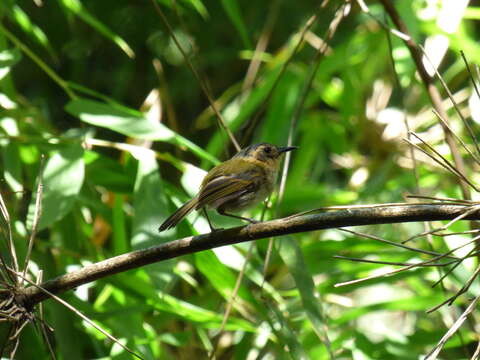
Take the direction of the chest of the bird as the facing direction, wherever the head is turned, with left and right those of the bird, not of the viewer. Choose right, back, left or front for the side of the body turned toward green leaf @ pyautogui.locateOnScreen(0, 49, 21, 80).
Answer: back

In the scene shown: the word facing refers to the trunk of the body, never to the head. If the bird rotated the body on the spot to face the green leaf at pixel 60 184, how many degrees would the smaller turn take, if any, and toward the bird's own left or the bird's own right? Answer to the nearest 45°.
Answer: approximately 180°

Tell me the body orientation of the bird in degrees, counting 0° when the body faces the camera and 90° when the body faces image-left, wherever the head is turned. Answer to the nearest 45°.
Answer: approximately 270°
